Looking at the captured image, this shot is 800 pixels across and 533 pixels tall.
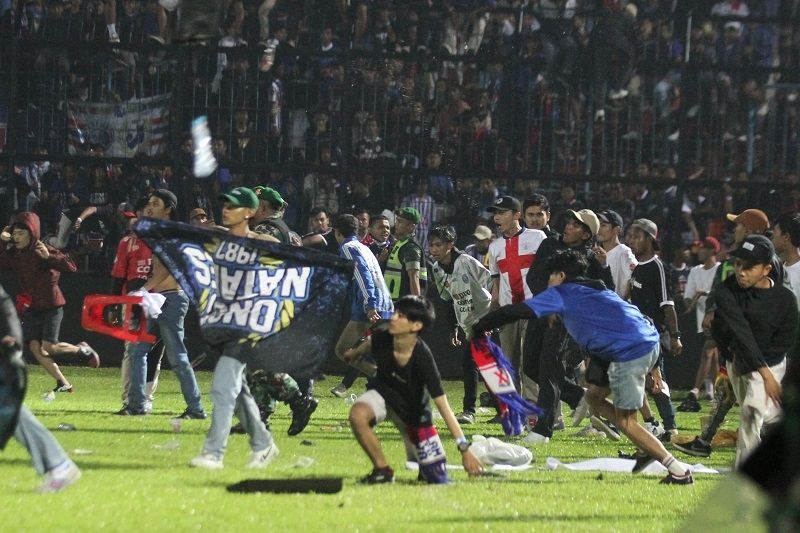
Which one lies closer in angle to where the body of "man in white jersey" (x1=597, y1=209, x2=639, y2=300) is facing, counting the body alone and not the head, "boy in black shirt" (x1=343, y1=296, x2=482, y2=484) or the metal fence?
the boy in black shirt

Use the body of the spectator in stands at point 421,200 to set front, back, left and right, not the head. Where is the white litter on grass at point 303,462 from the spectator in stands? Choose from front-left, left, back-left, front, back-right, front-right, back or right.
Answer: front

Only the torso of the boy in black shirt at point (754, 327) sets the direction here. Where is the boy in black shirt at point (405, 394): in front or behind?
in front

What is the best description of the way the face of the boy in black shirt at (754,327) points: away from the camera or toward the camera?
toward the camera

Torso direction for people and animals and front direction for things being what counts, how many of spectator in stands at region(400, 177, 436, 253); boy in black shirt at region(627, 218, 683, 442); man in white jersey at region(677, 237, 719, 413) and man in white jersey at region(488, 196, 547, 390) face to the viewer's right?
0

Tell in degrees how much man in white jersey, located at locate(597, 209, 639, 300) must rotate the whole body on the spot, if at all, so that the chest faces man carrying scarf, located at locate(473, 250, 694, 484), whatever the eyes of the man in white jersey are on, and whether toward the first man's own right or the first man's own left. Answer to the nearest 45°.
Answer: approximately 45° to the first man's own left

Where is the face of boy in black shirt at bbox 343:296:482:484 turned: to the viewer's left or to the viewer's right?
to the viewer's left

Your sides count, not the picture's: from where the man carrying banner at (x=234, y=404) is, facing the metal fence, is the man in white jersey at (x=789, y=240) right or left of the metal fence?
right

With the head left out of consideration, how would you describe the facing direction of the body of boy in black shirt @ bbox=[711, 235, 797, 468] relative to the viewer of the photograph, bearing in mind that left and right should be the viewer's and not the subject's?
facing the viewer and to the left of the viewer

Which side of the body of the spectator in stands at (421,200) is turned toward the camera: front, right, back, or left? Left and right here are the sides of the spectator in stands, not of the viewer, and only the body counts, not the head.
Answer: front

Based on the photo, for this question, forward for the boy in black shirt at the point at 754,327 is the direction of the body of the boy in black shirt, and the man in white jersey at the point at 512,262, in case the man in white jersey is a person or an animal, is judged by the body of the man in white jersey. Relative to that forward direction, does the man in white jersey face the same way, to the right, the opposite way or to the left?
the same way

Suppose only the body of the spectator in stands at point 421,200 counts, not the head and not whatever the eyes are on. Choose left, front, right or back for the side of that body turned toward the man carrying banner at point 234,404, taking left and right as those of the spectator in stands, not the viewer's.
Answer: front

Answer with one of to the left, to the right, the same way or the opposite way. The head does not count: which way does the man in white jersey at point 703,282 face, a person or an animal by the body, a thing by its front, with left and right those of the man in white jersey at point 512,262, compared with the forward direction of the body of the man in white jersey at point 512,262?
the same way
